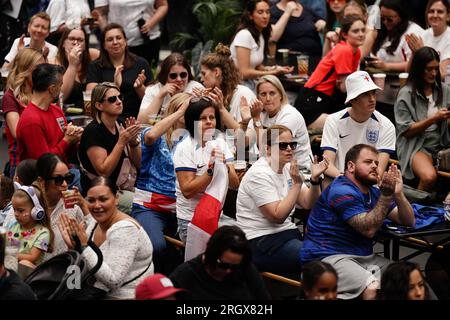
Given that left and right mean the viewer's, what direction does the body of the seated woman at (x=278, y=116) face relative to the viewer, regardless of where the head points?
facing the viewer and to the left of the viewer

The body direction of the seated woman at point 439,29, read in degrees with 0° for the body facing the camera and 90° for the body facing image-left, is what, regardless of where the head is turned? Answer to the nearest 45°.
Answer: approximately 45°

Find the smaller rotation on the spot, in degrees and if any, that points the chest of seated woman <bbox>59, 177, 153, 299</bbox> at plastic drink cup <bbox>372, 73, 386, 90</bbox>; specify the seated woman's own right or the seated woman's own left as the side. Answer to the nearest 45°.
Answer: approximately 180°

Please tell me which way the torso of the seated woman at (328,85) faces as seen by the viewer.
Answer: to the viewer's right

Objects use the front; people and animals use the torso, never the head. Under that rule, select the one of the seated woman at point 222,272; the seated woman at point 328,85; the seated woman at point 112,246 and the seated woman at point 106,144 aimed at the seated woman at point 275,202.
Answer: the seated woman at point 106,144

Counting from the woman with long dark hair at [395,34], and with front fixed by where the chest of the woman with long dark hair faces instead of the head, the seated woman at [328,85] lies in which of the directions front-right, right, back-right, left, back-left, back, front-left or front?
front

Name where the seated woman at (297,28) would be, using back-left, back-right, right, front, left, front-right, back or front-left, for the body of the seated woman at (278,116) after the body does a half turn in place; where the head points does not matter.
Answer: front-left

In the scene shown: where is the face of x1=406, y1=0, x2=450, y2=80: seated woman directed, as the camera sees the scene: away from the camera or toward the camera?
toward the camera

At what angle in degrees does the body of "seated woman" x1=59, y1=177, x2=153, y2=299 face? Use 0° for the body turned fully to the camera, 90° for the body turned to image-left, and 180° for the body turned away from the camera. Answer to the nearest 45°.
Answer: approximately 45°

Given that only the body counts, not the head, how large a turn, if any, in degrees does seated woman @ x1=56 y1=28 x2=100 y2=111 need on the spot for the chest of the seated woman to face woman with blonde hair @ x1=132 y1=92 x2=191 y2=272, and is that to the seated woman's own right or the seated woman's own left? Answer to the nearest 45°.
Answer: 0° — they already face them

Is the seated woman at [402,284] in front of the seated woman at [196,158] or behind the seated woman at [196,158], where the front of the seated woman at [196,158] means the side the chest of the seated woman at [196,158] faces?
in front

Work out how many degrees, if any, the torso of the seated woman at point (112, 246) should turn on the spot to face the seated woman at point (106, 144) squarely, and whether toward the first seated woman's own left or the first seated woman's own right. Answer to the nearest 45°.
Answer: approximately 135° to the first seated woman's own right

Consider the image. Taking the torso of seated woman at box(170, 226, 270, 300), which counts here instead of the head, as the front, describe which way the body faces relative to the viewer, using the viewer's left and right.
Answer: facing the viewer

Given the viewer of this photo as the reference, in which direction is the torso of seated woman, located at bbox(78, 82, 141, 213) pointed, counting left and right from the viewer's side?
facing the viewer and to the right of the viewer

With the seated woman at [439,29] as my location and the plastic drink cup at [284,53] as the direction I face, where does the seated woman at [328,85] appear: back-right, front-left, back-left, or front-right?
front-left
